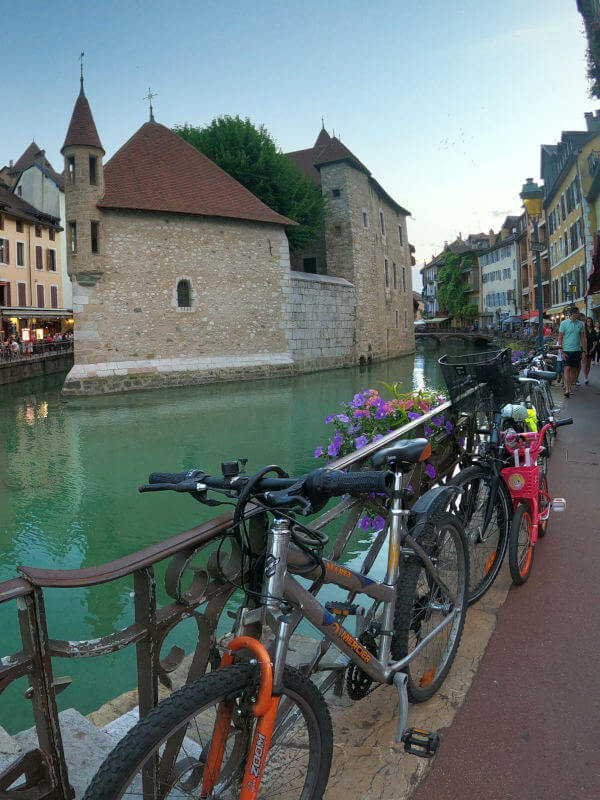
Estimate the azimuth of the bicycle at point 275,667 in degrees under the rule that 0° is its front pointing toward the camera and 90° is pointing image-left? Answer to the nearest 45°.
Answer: approximately 45°

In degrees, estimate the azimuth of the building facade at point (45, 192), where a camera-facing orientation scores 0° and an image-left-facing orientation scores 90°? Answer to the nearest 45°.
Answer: approximately 315°
